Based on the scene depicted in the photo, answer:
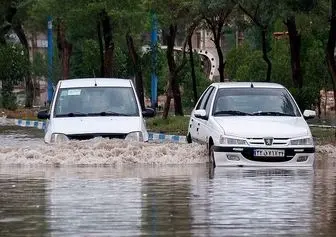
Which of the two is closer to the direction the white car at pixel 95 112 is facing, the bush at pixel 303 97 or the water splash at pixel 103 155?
the water splash

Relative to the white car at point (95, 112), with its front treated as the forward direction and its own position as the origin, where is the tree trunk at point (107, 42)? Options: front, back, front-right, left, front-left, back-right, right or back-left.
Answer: back

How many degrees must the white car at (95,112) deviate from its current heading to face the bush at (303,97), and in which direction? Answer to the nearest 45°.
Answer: approximately 135° to its left

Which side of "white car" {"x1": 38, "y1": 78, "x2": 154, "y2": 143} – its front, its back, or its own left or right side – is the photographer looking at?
front

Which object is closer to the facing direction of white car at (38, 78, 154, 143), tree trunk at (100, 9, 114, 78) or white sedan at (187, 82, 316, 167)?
the white sedan

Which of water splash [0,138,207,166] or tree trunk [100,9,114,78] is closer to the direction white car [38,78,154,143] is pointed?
the water splash

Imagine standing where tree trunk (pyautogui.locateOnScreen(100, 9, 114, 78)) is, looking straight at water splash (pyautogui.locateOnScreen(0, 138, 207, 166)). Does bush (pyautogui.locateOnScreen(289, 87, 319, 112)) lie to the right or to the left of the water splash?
left

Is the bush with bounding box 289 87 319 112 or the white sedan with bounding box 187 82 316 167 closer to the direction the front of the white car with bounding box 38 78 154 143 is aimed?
the white sedan

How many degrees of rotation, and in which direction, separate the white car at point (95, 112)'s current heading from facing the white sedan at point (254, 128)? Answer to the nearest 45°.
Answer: approximately 45° to its left

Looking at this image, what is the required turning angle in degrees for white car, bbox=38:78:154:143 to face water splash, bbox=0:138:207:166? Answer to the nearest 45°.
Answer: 0° — it already faces it
